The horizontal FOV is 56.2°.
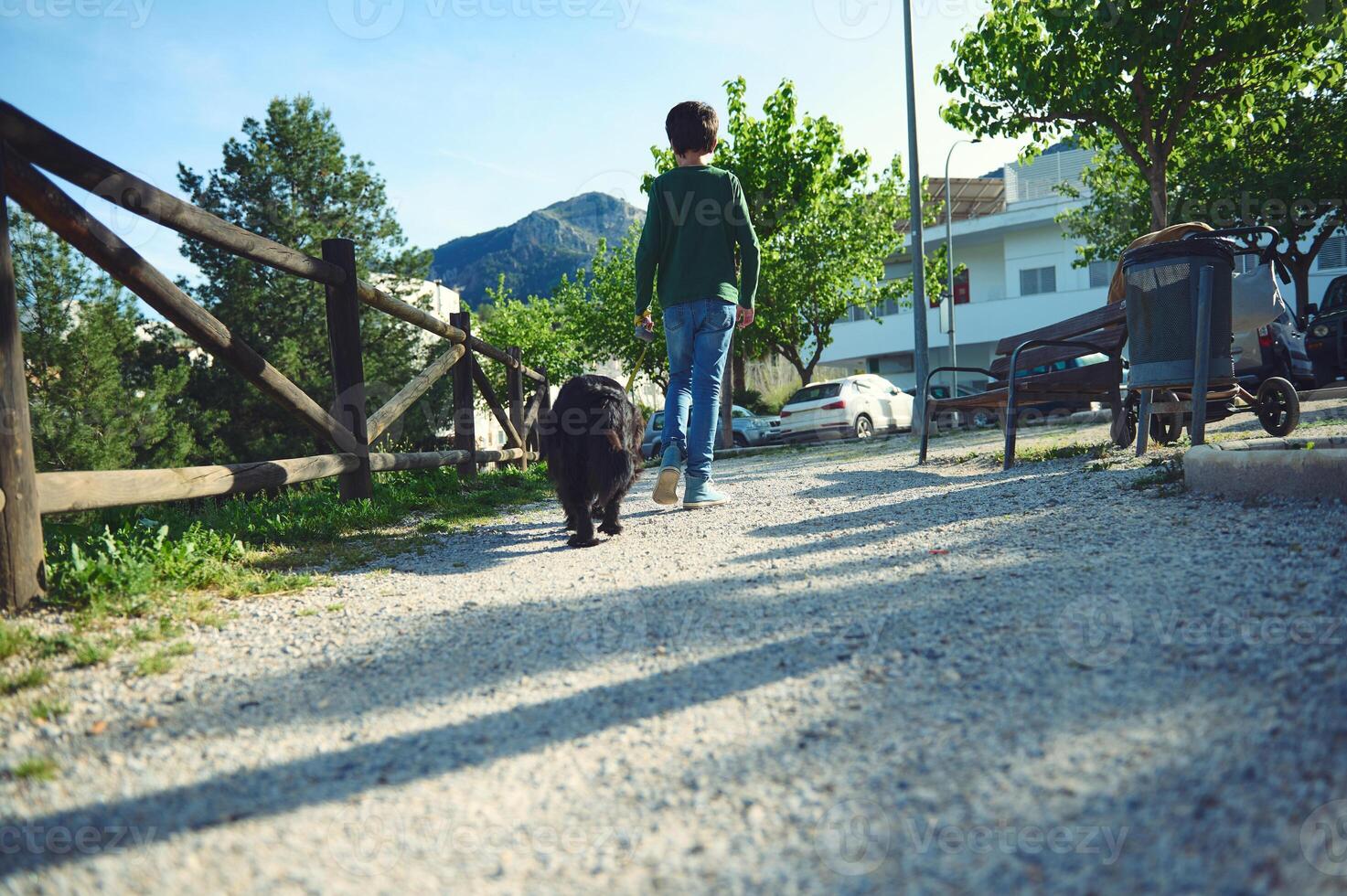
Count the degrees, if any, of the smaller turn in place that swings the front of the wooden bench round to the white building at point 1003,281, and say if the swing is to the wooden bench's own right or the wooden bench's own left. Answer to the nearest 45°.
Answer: approximately 135° to the wooden bench's own right

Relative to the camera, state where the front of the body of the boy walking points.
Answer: away from the camera

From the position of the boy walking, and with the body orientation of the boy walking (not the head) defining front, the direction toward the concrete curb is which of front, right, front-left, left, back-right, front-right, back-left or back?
back-right

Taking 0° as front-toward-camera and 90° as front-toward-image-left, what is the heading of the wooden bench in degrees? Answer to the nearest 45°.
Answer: approximately 45°

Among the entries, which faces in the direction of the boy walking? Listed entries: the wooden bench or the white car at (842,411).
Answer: the wooden bench

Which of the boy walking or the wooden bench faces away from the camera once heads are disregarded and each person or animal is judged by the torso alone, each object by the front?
the boy walking

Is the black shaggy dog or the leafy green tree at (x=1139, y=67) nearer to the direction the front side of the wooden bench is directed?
the black shaggy dog
